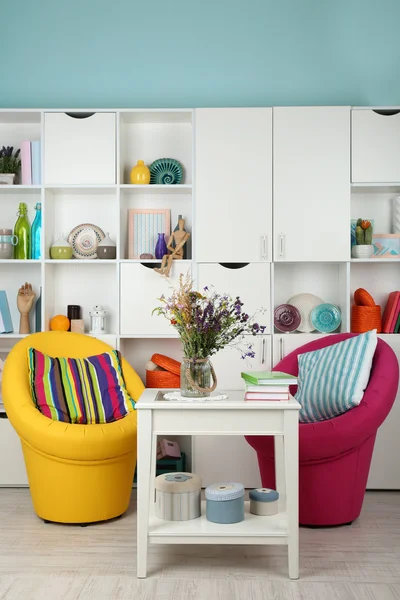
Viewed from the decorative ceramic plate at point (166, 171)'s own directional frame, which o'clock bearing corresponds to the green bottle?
The green bottle is roughly at 3 o'clock from the decorative ceramic plate.

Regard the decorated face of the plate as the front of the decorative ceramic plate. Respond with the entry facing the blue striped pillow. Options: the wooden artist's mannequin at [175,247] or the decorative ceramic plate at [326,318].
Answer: the decorative ceramic plate

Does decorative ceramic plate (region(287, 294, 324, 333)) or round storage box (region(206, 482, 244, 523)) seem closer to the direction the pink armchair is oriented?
the round storage box

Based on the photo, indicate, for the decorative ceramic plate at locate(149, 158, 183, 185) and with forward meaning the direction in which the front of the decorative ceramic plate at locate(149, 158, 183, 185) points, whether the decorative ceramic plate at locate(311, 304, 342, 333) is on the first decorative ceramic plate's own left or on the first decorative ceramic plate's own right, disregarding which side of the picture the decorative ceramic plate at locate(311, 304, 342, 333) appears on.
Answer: on the first decorative ceramic plate's own left

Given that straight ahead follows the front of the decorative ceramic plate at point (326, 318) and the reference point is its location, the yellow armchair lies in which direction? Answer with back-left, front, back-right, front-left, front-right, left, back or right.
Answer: front-right

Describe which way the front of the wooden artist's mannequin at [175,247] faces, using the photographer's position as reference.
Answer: facing the viewer and to the left of the viewer

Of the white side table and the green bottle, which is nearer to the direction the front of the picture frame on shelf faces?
the white side table

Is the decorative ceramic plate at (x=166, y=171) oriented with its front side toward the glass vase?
yes

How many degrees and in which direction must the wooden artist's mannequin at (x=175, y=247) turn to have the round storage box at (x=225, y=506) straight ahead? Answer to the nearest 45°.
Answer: approximately 45° to its left

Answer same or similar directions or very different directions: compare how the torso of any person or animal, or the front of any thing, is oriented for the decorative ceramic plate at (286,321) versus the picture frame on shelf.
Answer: same or similar directions

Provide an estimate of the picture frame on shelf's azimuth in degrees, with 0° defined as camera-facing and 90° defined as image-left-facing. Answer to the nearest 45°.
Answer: approximately 0°

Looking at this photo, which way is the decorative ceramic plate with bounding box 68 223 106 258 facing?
toward the camera

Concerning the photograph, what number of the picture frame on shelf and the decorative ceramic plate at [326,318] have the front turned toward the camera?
2

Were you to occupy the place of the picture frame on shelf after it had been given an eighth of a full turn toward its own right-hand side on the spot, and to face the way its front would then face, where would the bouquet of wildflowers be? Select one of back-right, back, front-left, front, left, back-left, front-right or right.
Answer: front-left

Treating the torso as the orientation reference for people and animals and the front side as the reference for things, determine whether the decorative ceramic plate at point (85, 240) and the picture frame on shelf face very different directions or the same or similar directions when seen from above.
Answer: same or similar directions

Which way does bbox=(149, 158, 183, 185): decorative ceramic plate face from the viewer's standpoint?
toward the camera

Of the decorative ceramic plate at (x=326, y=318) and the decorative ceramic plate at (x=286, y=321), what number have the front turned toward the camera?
2

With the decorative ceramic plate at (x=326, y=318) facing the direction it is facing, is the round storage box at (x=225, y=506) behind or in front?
in front

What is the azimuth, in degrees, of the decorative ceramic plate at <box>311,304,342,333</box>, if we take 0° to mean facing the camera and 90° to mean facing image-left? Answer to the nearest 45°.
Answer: approximately 0°

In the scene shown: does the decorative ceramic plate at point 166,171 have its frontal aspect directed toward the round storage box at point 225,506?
yes

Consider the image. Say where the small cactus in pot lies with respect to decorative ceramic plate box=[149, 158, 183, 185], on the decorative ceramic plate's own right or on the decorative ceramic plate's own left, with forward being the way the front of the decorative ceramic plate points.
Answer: on the decorative ceramic plate's own left

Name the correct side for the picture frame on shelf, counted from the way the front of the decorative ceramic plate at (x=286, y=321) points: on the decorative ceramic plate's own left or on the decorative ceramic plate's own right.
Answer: on the decorative ceramic plate's own right
